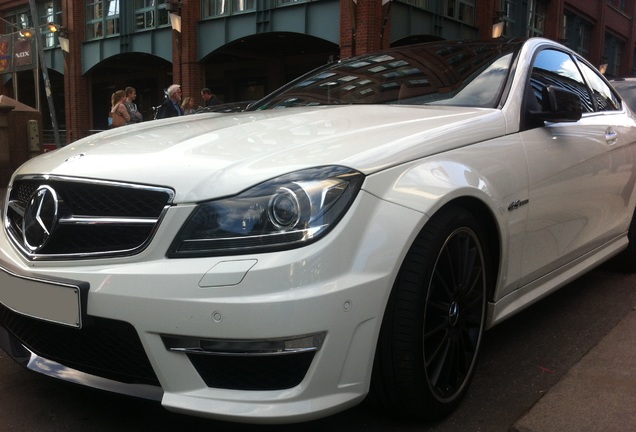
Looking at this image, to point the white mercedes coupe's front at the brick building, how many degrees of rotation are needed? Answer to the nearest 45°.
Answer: approximately 135° to its right

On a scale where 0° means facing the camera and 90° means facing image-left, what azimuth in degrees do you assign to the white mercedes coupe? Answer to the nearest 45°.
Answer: approximately 45°
